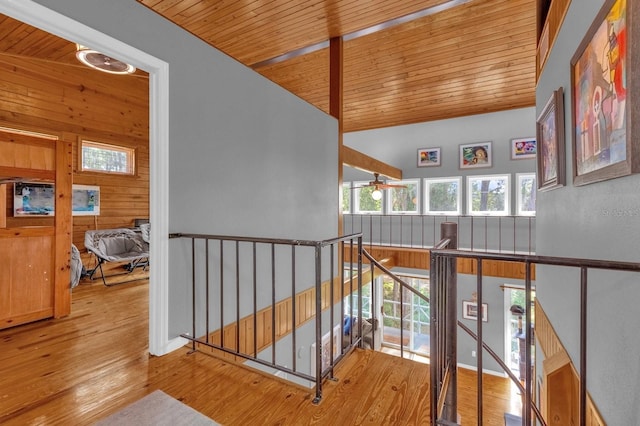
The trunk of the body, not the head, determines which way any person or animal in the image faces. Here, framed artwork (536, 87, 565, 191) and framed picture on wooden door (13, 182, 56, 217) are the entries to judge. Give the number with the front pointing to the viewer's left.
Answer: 1

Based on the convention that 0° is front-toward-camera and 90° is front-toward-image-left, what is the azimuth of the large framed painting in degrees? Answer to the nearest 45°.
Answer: approximately 90°

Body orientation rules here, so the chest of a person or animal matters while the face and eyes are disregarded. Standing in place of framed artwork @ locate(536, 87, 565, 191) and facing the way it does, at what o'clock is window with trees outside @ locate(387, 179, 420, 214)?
The window with trees outside is roughly at 2 o'clock from the framed artwork.

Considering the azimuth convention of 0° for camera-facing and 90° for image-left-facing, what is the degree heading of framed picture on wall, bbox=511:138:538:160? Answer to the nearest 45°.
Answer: approximately 0°

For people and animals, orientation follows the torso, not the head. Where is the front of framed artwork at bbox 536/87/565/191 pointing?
to the viewer's left

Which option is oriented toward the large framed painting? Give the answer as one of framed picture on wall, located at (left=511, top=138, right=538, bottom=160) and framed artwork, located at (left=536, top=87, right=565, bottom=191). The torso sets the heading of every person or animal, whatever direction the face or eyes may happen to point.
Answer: the framed picture on wall

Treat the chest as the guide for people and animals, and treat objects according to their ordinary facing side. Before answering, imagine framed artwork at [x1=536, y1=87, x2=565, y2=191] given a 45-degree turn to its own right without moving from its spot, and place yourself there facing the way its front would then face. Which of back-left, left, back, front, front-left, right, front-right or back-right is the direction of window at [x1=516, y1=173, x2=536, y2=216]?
front-right

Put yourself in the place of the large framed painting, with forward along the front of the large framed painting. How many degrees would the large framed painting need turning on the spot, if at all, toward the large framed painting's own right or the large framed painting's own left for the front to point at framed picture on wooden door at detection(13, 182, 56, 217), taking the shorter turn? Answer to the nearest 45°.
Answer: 0° — it already faces it

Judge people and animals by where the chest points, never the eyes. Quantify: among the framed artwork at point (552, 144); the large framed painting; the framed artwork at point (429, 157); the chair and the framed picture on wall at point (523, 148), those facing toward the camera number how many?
3

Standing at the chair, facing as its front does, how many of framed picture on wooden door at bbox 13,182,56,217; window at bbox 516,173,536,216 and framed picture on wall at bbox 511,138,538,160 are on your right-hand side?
1

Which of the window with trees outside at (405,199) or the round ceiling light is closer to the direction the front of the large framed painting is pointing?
the round ceiling light
